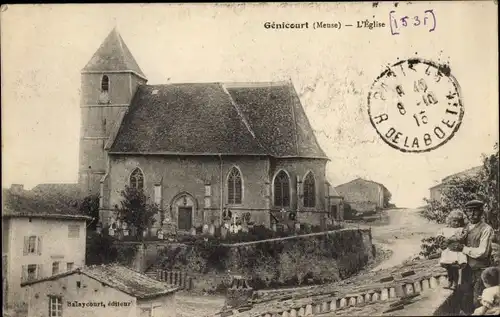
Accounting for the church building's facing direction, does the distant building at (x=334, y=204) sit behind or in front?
behind

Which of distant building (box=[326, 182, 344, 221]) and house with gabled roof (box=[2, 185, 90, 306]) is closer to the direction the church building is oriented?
the house with gabled roof
